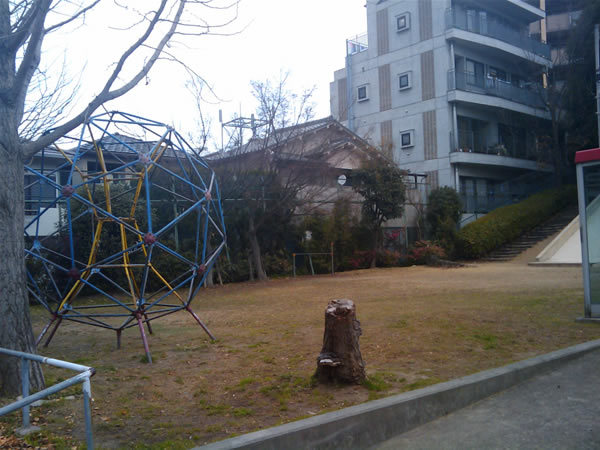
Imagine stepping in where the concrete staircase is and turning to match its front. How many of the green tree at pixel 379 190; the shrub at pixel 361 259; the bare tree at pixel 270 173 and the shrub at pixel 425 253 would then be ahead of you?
4

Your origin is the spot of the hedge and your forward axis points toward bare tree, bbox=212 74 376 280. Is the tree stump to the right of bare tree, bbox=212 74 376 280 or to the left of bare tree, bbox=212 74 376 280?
left

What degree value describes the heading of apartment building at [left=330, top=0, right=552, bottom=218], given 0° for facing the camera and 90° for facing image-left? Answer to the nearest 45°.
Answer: approximately 315°

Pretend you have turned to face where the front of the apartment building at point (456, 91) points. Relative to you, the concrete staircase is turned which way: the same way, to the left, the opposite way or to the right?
to the right

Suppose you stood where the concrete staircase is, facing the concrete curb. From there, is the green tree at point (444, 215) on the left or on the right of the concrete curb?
right

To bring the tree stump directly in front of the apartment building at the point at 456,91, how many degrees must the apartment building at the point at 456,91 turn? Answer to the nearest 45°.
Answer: approximately 45° to its right

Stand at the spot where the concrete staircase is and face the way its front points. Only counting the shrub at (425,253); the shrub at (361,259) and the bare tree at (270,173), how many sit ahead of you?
3

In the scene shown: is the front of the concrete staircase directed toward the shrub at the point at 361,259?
yes

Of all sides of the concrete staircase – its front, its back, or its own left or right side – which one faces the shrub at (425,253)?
front

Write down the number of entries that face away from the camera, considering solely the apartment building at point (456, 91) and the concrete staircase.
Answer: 0

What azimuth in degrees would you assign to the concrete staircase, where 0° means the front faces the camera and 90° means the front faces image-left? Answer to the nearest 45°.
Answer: approximately 45°

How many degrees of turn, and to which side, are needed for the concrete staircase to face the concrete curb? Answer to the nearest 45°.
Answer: approximately 45° to its left

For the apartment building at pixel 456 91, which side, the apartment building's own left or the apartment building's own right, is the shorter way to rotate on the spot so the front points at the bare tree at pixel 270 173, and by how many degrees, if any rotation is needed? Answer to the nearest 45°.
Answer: approximately 90° to the apartment building's own right
